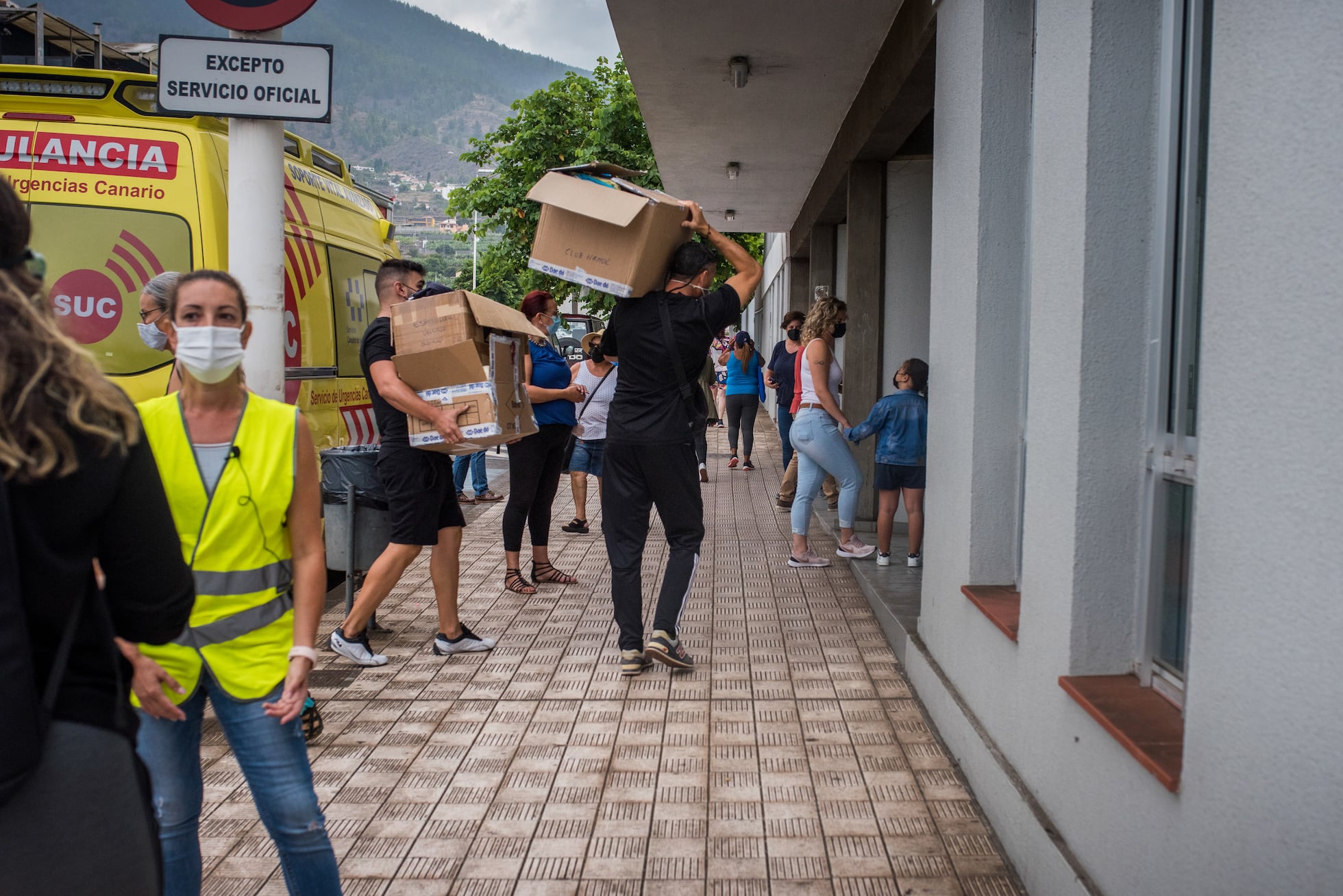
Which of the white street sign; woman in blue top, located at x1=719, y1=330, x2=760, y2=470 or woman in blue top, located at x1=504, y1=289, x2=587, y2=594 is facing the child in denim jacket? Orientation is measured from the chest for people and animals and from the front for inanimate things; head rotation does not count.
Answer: woman in blue top, located at x1=504, y1=289, x2=587, y2=594

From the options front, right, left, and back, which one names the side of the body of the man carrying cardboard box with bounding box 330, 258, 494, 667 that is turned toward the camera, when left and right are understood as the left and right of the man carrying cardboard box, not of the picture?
right

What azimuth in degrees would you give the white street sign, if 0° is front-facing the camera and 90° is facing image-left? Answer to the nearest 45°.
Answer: approximately 0°

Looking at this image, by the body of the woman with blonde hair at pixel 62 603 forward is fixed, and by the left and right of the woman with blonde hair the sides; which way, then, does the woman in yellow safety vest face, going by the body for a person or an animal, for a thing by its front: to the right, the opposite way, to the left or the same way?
the opposite way

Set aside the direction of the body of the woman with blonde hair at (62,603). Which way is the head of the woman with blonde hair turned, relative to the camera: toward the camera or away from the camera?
away from the camera

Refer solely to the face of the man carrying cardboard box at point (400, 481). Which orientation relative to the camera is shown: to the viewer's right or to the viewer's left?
to the viewer's right

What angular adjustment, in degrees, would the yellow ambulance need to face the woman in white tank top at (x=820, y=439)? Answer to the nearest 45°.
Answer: approximately 45° to its right

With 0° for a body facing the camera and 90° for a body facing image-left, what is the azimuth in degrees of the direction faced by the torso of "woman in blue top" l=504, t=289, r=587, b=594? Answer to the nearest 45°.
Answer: approximately 270°

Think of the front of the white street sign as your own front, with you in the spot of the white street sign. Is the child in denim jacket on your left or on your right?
on your left

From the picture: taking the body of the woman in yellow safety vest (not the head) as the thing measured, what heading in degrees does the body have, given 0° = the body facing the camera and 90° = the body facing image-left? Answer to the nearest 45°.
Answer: approximately 0°

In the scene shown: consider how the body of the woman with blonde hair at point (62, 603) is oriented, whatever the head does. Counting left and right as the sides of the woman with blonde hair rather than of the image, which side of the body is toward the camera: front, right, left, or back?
back
